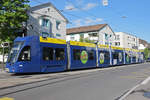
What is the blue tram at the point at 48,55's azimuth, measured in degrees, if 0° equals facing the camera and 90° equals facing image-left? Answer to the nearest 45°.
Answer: approximately 45°
